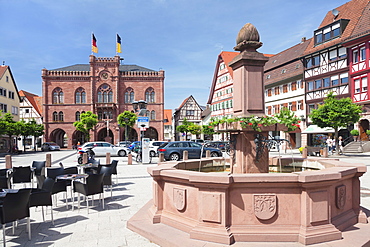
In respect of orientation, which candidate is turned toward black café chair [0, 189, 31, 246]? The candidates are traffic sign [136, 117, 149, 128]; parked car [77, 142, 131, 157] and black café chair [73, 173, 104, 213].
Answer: the traffic sign

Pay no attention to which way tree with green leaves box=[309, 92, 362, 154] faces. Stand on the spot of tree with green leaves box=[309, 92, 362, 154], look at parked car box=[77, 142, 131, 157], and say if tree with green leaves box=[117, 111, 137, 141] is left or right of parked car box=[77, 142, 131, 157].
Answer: right

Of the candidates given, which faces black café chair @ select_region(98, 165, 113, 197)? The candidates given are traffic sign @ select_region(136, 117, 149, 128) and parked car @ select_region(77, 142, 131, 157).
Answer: the traffic sign

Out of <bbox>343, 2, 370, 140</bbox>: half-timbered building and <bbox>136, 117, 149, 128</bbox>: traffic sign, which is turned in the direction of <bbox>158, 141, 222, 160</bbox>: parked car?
the half-timbered building

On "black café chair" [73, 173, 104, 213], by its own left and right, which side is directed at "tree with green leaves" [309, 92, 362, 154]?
right

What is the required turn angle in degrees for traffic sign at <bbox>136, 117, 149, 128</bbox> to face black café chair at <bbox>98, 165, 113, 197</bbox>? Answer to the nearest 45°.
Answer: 0° — it already faces it

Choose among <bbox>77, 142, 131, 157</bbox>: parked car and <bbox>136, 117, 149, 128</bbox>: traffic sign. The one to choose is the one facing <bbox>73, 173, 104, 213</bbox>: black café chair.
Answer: the traffic sign
